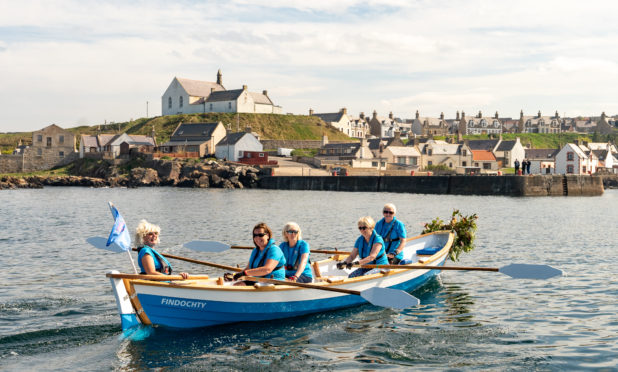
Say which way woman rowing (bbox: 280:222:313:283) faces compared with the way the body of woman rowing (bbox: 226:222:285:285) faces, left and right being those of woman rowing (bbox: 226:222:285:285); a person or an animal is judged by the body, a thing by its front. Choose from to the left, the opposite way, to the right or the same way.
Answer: the same way

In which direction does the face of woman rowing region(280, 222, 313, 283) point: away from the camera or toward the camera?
toward the camera

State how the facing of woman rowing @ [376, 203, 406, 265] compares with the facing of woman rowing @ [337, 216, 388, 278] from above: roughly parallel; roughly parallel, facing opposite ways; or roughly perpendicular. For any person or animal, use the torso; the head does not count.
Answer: roughly parallel

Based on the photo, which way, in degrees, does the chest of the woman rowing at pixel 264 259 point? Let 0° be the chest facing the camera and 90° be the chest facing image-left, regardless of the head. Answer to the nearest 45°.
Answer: approximately 45°

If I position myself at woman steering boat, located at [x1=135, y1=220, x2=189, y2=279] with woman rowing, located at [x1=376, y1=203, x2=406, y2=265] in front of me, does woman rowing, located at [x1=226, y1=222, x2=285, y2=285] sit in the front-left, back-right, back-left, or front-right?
front-right

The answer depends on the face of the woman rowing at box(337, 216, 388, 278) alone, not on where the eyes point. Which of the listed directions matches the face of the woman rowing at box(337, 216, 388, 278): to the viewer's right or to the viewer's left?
to the viewer's left

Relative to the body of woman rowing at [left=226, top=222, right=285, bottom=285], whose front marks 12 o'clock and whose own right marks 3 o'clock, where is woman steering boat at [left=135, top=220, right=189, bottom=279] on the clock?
woman steering boat at [left=135, top=220, right=189, bottom=279] is roughly at 1 o'clock from woman rowing at [left=226, top=222, right=285, bottom=285].

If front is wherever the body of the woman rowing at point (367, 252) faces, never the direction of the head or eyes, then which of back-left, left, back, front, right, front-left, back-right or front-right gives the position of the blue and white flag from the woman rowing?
front

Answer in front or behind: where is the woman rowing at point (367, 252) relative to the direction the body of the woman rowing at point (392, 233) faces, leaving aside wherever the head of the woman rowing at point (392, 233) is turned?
in front

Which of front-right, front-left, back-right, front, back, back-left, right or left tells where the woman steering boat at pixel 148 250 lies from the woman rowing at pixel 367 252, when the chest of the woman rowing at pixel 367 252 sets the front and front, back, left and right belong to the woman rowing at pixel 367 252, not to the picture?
front

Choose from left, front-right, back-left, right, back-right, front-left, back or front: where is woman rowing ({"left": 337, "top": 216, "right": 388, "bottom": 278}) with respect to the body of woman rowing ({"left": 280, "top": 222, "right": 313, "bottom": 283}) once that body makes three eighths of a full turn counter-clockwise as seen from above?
front-left

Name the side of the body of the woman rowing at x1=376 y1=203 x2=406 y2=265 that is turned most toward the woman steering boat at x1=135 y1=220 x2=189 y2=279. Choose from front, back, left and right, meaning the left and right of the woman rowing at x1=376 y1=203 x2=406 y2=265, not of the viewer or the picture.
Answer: front

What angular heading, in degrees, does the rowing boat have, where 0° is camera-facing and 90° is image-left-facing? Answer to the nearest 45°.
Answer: approximately 225°

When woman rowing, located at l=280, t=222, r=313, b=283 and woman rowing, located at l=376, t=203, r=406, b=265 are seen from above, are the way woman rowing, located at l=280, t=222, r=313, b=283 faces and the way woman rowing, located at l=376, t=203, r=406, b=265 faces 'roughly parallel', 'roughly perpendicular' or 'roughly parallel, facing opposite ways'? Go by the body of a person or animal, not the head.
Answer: roughly parallel

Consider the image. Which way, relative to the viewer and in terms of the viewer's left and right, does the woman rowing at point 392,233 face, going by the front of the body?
facing the viewer and to the left of the viewer

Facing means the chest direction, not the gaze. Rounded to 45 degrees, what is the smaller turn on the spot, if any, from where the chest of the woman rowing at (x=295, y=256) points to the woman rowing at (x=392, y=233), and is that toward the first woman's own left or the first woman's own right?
approximately 180°

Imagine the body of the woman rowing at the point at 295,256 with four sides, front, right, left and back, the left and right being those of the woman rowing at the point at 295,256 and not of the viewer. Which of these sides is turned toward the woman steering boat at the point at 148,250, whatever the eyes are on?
front

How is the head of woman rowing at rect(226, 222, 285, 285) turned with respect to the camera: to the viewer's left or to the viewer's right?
to the viewer's left
